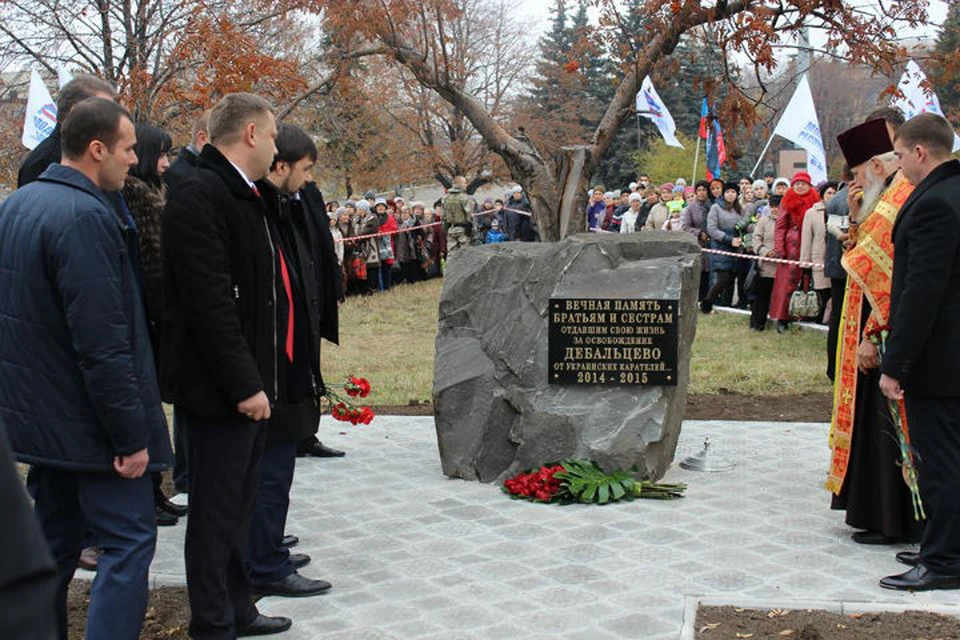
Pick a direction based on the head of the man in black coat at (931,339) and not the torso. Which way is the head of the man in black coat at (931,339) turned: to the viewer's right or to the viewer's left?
to the viewer's left

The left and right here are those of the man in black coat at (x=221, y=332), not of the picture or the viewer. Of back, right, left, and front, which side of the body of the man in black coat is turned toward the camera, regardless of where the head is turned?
right

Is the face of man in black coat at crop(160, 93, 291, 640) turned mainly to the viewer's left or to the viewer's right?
to the viewer's right

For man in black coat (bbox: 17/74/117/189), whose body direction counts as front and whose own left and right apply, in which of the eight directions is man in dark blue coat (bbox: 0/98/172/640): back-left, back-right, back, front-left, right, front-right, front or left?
right

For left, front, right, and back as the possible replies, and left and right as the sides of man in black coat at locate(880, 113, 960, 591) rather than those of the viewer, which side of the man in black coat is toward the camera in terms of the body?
left

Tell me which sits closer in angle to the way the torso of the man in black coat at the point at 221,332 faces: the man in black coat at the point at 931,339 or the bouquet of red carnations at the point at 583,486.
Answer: the man in black coat

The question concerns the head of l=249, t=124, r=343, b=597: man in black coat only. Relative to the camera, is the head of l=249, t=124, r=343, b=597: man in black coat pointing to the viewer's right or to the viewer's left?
to the viewer's right

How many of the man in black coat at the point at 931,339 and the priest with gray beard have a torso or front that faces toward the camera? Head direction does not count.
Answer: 0

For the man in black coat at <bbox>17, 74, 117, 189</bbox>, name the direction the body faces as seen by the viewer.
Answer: to the viewer's right

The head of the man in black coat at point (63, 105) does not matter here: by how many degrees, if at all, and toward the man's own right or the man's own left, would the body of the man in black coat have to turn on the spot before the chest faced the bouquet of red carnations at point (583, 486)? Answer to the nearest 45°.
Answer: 0° — they already face it

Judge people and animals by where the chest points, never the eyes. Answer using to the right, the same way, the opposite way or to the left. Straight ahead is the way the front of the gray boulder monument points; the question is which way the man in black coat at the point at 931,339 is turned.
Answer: to the right

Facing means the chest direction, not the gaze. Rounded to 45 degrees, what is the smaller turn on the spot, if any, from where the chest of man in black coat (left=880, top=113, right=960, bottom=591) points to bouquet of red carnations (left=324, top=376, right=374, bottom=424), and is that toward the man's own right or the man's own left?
0° — they already face it

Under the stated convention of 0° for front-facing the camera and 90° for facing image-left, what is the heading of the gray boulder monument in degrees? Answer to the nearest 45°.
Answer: approximately 0°

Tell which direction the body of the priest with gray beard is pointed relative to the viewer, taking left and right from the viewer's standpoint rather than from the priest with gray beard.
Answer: facing to the left of the viewer
